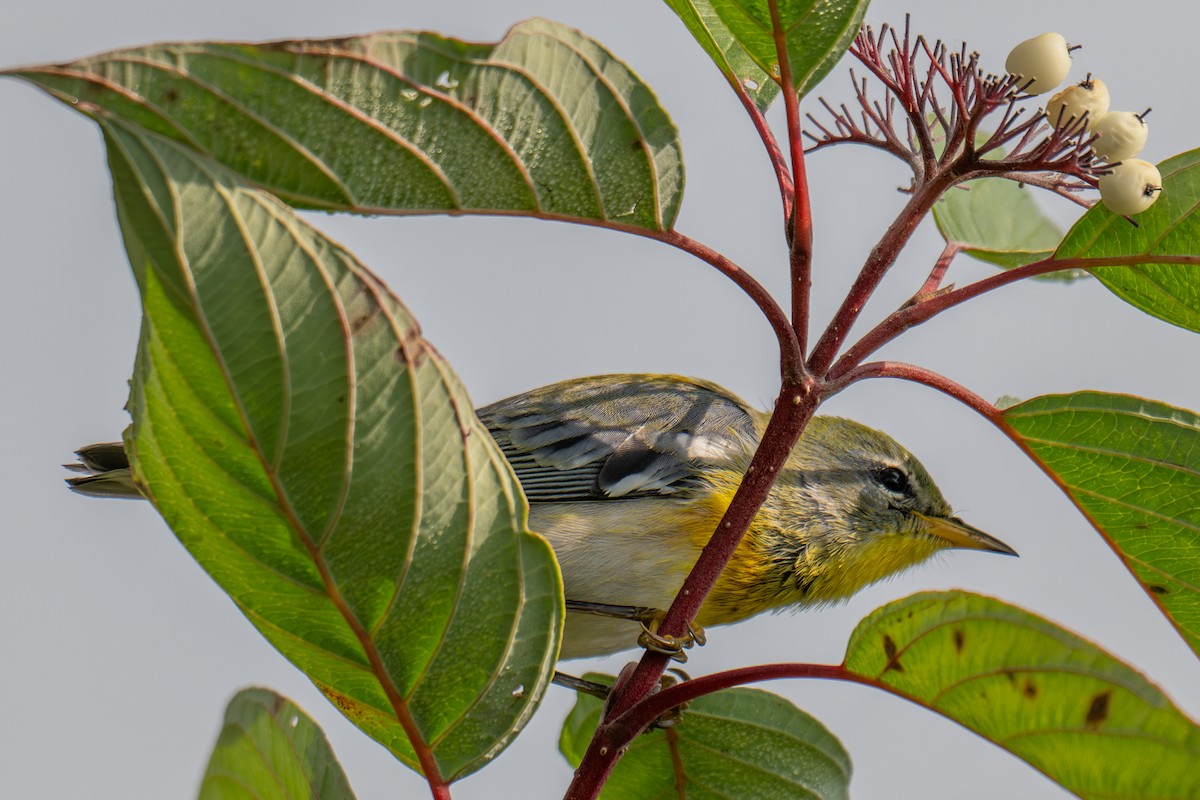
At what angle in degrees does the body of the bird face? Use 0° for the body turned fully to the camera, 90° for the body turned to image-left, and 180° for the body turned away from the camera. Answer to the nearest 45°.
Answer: approximately 270°

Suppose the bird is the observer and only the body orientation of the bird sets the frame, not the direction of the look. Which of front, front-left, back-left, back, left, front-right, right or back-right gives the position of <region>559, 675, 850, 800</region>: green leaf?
front

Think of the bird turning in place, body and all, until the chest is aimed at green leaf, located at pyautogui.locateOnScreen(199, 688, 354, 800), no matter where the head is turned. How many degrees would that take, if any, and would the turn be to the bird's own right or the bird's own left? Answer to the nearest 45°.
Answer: approximately 135° to the bird's own right
